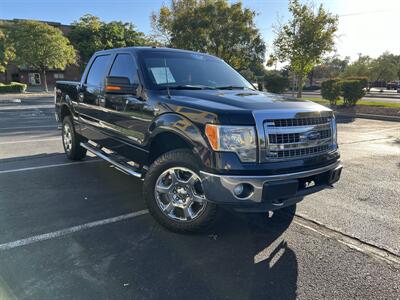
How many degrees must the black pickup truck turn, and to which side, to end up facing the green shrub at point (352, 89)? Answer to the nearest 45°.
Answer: approximately 90° to its left

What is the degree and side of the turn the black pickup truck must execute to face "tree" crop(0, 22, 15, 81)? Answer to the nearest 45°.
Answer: approximately 180°

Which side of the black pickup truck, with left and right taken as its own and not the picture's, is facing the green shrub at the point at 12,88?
back

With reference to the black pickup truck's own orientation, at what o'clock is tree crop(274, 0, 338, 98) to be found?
The tree is roughly at 8 o'clock from the black pickup truck.

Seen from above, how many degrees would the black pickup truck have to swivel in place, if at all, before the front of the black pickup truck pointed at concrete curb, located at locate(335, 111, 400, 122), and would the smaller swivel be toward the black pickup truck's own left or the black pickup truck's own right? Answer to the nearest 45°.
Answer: approximately 90° to the black pickup truck's own left

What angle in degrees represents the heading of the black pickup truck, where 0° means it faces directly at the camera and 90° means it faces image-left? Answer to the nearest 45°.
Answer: approximately 315°

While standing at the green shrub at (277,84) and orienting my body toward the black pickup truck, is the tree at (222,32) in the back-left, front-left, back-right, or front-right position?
back-right

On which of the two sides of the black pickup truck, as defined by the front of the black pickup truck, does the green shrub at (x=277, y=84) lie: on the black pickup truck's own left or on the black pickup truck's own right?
on the black pickup truck's own left

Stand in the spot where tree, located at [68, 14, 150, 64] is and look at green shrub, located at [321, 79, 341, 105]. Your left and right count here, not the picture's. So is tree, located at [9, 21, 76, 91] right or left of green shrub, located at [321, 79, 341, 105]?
right

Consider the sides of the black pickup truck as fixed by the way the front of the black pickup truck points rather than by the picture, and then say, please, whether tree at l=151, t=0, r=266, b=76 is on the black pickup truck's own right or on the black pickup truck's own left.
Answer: on the black pickup truck's own left

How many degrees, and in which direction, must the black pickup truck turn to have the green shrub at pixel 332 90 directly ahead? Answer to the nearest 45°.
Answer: approximately 90° to its left
